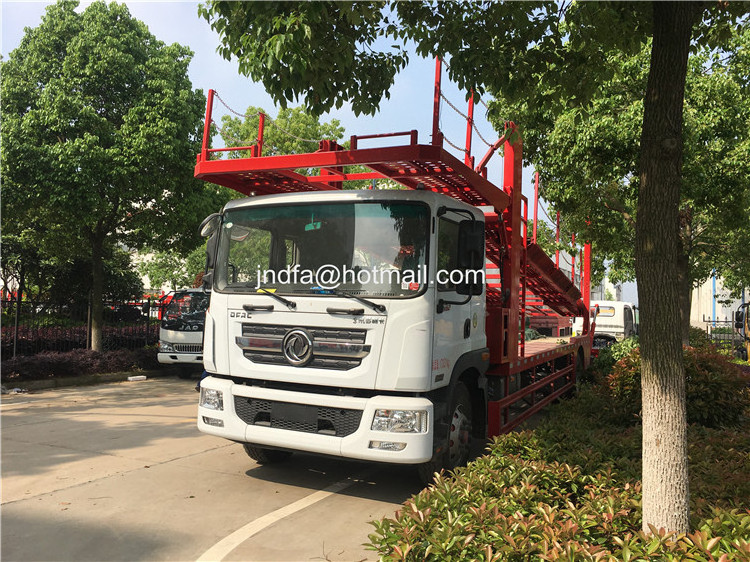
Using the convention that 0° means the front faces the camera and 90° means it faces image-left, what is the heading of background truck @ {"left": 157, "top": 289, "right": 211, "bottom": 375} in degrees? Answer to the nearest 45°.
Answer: approximately 0°

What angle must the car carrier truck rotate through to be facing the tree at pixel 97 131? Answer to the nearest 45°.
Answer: approximately 90° to its right

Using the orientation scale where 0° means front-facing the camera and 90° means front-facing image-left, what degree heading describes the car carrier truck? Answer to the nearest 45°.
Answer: approximately 45°
